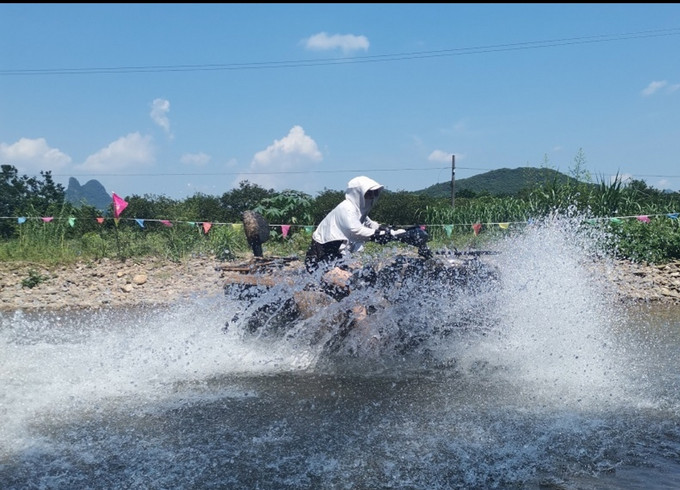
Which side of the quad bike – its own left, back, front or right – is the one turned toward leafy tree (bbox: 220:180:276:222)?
left

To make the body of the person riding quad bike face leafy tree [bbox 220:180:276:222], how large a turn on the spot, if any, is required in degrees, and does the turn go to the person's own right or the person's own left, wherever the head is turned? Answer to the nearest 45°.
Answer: approximately 90° to the person's own left

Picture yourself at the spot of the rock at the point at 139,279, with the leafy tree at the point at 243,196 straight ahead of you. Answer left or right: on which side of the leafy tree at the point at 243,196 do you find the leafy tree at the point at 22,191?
left

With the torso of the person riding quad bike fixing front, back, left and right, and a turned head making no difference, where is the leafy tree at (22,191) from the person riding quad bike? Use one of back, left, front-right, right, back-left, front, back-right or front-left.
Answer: back-left

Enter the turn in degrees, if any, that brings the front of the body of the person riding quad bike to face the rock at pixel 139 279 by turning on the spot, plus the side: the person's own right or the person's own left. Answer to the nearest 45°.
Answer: approximately 135° to the person's own left

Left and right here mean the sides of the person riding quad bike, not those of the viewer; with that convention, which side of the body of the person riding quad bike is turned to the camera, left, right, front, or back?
right

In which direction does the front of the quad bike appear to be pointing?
to the viewer's right

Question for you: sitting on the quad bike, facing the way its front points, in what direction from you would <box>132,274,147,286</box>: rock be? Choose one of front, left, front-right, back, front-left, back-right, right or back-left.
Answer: back-left
